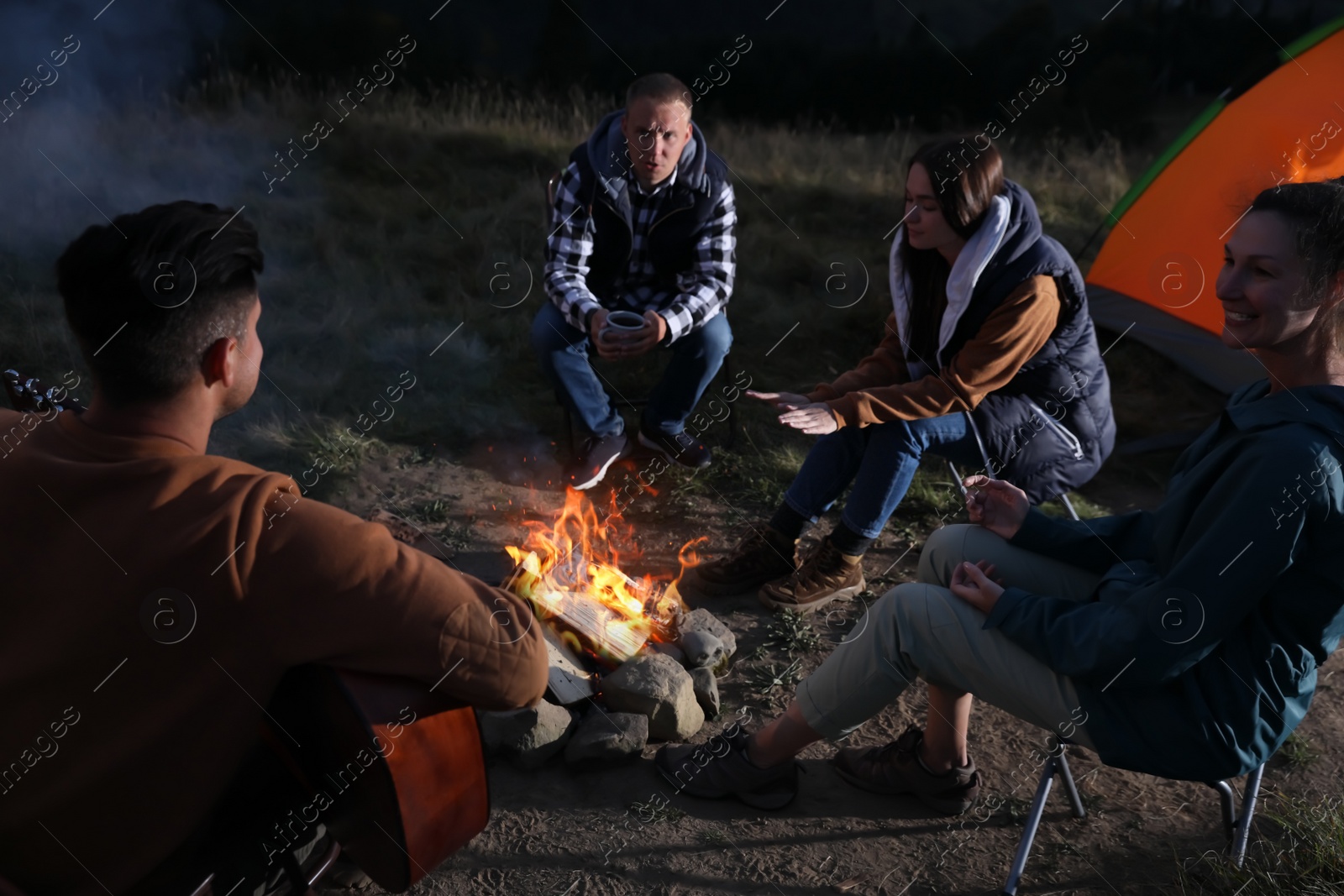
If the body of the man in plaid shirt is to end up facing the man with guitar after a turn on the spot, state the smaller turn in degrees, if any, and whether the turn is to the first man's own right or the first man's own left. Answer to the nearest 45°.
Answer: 0° — they already face them

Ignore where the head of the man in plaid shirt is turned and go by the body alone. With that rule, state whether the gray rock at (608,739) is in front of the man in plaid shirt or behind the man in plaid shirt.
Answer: in front

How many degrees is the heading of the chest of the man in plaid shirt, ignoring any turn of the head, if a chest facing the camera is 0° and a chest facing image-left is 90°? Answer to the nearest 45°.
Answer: approximately 0°

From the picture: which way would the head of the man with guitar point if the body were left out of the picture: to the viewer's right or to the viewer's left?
to the viewer's right

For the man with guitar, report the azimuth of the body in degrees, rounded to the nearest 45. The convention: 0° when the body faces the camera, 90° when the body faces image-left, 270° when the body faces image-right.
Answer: approximately 225°

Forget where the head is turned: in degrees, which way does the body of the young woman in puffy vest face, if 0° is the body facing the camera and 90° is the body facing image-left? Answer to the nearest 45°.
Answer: approximately 45°

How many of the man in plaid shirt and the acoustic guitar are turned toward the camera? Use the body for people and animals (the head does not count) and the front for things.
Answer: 1

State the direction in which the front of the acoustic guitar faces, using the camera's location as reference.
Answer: facing away from the viewer and to the right of the viewer

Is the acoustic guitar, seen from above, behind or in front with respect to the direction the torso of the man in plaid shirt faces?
in front
